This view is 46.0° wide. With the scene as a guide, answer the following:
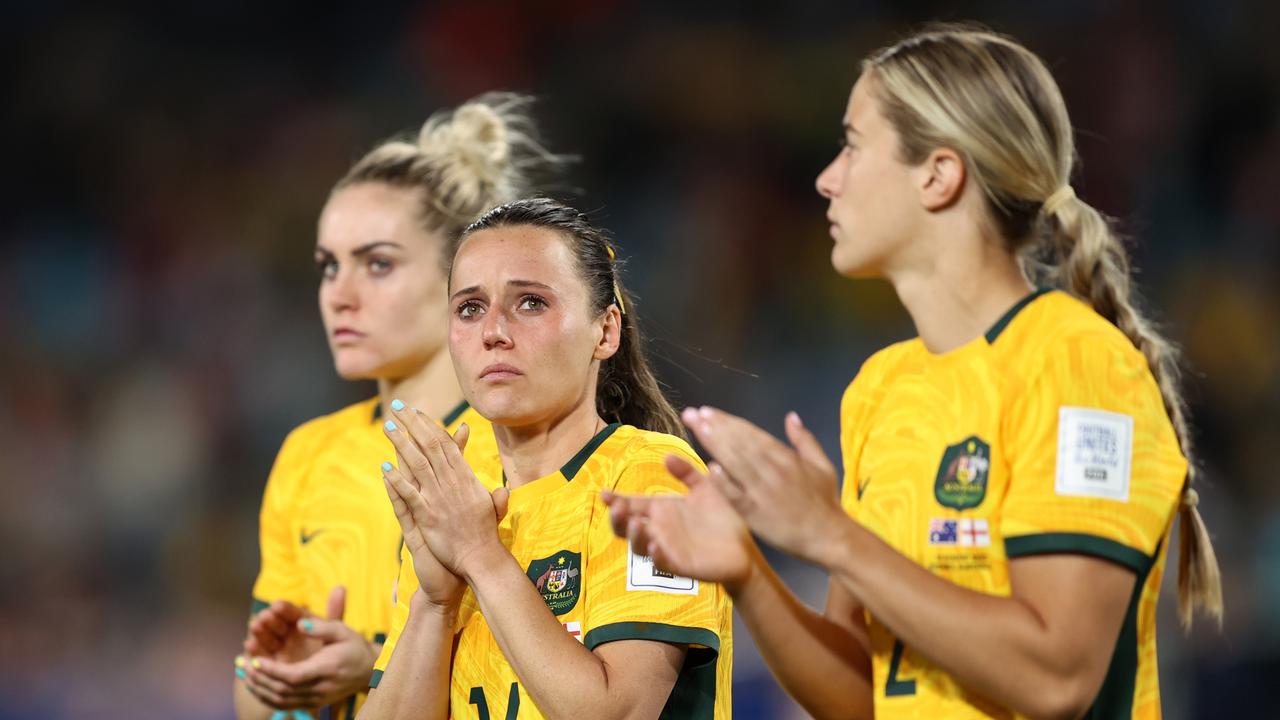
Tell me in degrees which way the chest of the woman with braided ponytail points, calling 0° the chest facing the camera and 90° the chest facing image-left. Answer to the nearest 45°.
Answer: approximately 45°

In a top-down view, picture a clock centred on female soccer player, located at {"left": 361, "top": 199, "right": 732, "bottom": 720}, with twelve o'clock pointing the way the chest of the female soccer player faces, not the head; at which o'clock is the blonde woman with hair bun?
The blonde woman with hair bun is roughly at 4 o'clock from the female soccer player.

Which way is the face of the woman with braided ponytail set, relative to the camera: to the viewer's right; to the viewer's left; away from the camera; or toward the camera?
to the viewer's left

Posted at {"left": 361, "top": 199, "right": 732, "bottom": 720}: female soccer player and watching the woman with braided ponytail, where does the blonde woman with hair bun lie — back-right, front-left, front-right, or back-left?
back-left

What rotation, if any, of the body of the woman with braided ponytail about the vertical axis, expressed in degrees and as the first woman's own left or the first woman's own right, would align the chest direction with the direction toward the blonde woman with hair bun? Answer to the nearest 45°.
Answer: approximately 90° to the first woman's own right

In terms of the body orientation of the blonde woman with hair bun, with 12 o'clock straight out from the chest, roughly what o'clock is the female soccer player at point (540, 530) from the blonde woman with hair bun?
The female soccer player is roughly at 10 o'clock from the blonde woman with hair bun.

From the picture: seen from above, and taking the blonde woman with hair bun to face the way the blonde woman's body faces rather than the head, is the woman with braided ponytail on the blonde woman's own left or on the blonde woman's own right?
on the blonde woman's own left

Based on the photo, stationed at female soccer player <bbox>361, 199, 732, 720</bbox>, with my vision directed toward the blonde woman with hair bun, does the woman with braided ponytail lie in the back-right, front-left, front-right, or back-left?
back-right

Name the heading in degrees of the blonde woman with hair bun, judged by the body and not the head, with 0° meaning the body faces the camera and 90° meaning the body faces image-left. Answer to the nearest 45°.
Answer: approximately 45°

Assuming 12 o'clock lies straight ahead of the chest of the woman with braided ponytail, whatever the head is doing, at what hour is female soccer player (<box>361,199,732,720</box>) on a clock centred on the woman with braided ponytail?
The female soccer player is roughly at 2 o'clock from the woman with braided ponytail.
